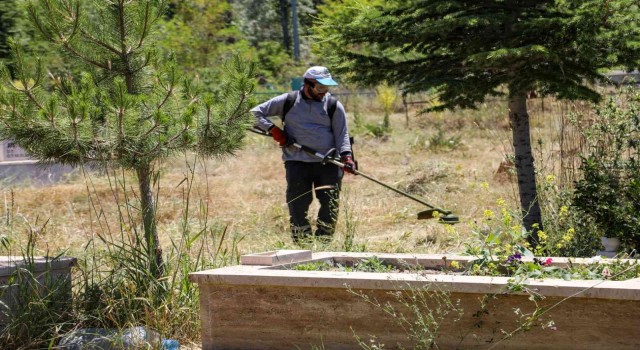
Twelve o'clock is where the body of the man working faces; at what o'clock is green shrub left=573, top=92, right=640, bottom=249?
The green shrub is roughly at 10 o'clock from the man working.

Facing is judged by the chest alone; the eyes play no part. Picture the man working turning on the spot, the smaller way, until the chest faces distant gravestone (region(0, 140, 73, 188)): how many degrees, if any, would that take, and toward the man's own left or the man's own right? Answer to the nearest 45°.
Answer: approximately 135° to the man's own right

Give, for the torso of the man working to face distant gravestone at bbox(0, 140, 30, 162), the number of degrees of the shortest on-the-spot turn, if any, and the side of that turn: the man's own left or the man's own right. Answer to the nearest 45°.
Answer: approximately 135° to the man's own right

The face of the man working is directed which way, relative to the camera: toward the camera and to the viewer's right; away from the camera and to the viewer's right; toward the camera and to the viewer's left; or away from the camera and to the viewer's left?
toward the camera and to the viewer's right

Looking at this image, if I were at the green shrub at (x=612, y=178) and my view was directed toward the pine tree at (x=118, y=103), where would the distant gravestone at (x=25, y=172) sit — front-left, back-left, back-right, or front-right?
front-right

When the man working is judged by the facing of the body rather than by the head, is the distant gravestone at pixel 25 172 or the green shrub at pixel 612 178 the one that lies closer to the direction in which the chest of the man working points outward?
the green shrub

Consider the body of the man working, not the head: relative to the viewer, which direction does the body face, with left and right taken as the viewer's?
facing the viewer

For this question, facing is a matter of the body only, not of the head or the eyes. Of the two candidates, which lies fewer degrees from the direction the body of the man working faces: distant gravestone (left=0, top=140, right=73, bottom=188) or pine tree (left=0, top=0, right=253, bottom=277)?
the pine tree

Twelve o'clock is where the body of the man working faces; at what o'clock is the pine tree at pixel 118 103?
The pine tree is roughly at 1 o'clock from the man working.
